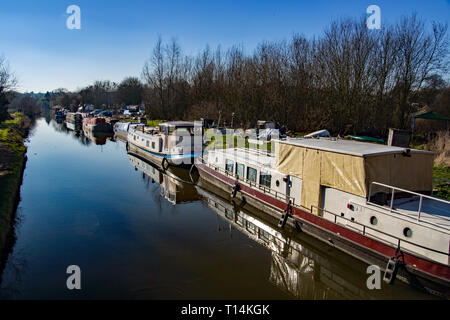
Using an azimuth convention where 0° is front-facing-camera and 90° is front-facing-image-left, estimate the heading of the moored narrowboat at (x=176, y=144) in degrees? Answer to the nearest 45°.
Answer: approximately 135°

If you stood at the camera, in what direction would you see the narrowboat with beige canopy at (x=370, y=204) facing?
facing away from the viewer and to the left of the viewer
